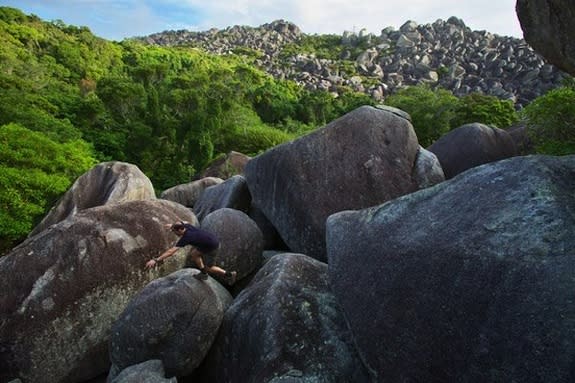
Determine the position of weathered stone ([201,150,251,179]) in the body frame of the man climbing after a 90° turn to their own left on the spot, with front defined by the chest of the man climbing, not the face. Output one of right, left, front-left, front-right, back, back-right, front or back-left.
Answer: back

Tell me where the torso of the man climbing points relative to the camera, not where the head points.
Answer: to the viewer's left

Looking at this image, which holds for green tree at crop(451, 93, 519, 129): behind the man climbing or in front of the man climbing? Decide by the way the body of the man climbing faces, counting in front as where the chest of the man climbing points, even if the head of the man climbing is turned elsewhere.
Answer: behind

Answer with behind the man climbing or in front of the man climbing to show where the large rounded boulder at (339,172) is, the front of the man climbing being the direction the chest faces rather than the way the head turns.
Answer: behind

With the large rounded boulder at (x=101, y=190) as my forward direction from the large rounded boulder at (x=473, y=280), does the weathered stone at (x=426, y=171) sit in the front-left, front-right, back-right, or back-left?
front-right

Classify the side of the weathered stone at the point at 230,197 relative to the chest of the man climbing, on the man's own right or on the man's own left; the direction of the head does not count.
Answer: on the man's own right

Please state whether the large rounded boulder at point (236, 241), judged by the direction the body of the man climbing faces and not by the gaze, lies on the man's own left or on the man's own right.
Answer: on the man's own right

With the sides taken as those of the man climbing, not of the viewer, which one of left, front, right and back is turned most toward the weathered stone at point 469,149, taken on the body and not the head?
back

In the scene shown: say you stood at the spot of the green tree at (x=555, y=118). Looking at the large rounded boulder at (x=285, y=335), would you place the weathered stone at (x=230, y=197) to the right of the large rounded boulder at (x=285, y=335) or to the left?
right

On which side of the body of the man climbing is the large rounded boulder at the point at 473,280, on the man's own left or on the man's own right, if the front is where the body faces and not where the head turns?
on the man's own left
